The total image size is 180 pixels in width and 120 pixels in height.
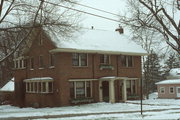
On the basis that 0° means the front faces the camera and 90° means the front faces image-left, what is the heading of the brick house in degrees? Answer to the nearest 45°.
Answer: approximately 315°
